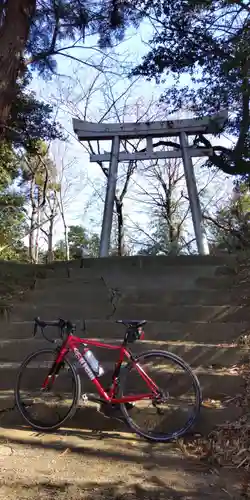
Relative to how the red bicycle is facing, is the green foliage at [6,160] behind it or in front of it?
in front

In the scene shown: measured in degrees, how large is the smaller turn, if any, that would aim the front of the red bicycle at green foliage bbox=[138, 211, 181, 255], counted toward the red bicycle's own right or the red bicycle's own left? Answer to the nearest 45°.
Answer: approximately 45° to the red bicycle's own right

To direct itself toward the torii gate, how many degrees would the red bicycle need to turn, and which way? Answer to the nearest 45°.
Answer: approximately 45° to its right

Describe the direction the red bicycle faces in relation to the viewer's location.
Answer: facing away from the viewer and to the left of the viewer

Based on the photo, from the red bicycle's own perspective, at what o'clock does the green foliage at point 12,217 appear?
The green foliage is roughly at 1 o'clock from the red bicycle.

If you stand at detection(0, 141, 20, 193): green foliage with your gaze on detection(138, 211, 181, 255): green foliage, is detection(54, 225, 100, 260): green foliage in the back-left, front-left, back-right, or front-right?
front-left

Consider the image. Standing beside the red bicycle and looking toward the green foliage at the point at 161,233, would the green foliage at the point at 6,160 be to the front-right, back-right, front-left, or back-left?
front-left

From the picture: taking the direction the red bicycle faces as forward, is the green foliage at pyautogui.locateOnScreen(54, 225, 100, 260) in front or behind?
in front
